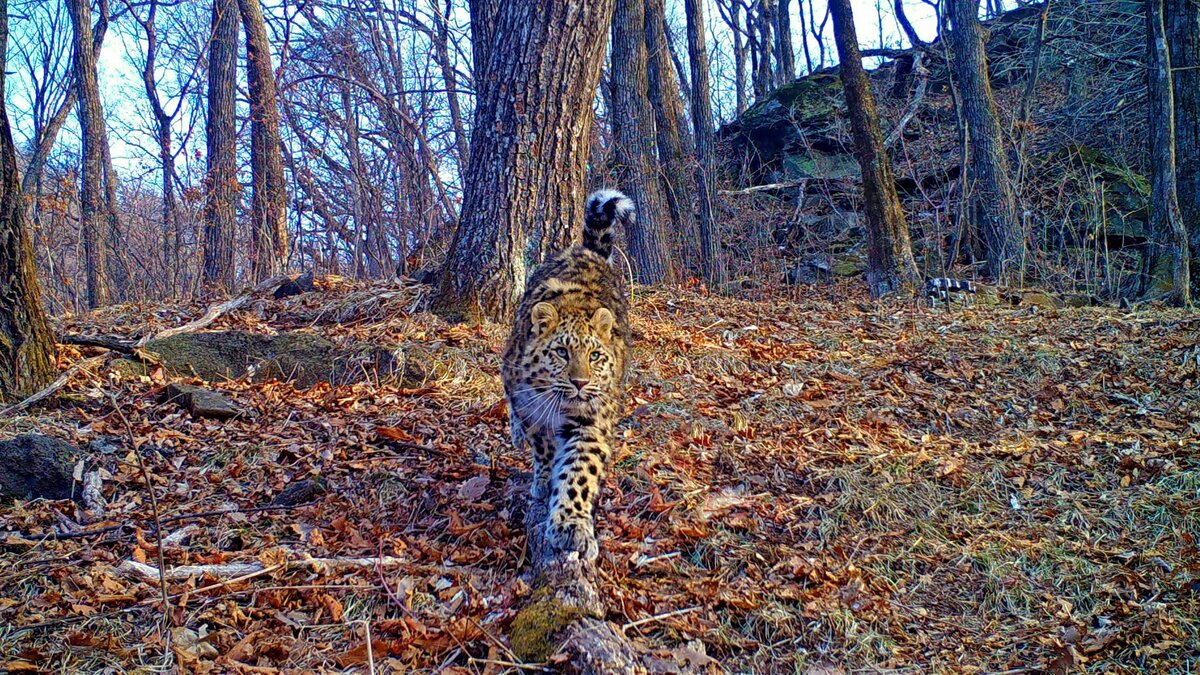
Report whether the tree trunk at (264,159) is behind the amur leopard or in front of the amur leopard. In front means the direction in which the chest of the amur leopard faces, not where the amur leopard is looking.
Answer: behind

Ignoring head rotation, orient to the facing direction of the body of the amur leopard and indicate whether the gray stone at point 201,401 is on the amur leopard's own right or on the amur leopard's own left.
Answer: on the amur leopard's own right

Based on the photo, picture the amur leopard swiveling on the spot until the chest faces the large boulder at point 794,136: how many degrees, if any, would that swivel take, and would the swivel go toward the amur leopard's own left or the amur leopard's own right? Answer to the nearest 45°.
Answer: approximately 180°

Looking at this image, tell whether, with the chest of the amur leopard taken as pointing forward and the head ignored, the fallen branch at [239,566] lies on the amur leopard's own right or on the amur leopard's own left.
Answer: on the amur leopard's own right

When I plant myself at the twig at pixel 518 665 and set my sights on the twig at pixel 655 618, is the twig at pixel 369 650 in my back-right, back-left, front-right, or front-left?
back-left

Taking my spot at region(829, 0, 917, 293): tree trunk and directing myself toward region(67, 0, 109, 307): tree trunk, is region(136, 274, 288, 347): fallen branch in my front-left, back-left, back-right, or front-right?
front-left

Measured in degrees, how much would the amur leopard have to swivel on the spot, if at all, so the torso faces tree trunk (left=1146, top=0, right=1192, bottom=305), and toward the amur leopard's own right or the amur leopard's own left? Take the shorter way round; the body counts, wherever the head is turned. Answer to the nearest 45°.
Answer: approximately 135° to the amur leopard's own left

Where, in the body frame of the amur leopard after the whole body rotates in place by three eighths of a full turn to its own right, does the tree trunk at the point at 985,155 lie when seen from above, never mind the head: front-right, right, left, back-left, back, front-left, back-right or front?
right

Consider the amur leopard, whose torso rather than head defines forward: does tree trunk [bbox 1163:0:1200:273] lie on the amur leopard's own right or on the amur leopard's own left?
on the amur leopard's own left

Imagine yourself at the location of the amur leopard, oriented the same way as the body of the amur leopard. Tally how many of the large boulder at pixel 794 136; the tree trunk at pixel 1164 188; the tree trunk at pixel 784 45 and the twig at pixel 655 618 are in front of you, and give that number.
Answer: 1

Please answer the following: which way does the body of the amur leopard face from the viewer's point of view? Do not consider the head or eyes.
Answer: toward the camera

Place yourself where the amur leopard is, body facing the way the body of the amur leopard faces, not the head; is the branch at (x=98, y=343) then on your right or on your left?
on your right

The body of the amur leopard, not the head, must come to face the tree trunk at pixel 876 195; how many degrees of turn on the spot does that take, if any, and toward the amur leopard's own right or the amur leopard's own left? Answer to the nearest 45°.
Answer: approximately 135° to the amur leopard's own left

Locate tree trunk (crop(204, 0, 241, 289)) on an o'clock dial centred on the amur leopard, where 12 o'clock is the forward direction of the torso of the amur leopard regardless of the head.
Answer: The tree trunk is roughly at 5 o'clock from the amur leopard.
